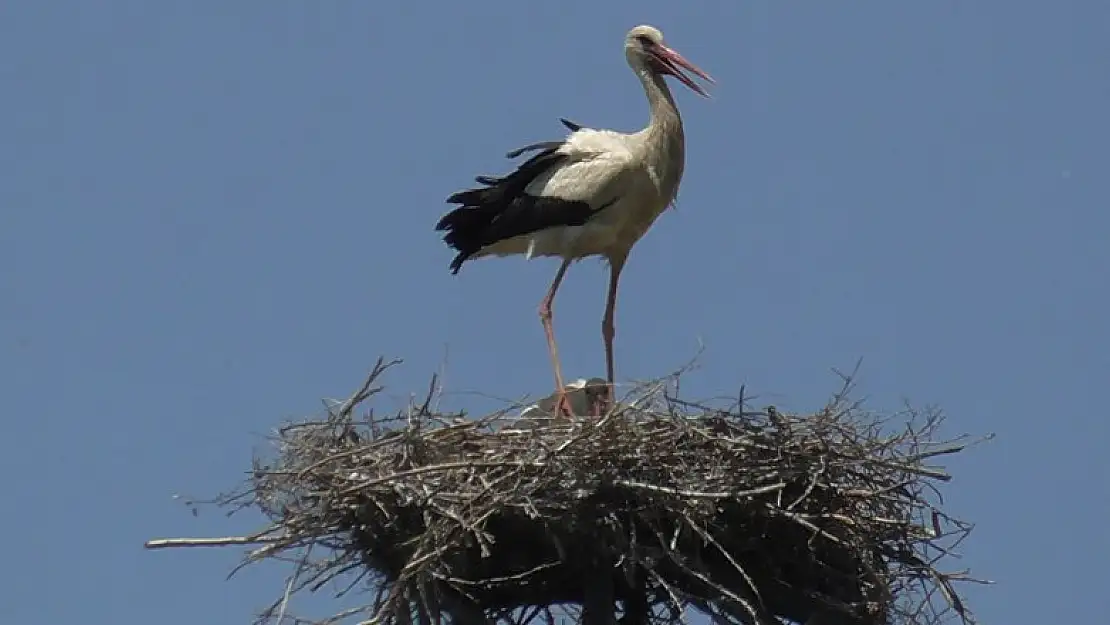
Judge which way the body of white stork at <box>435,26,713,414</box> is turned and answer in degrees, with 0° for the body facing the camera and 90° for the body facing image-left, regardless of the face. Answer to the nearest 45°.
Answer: approximately 270°
